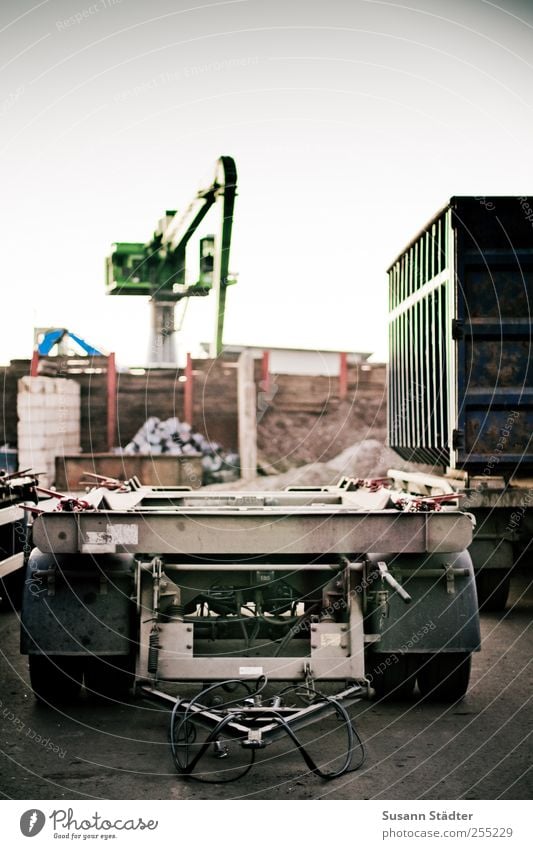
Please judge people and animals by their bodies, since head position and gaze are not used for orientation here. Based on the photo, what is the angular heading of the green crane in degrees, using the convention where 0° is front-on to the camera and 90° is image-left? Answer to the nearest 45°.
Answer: approximately 270°

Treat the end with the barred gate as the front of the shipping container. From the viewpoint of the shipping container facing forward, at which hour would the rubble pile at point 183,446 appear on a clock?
The rubble pile is roughly at 5 o'clock from the shipping container.

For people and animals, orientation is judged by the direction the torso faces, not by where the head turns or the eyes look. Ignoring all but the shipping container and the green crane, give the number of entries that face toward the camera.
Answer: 1

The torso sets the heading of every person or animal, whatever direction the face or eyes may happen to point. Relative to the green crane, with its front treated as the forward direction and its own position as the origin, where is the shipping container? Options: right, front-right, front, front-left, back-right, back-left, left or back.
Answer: front-right

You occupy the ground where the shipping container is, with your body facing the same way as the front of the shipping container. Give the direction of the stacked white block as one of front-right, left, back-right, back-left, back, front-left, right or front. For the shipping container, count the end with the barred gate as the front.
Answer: back-right

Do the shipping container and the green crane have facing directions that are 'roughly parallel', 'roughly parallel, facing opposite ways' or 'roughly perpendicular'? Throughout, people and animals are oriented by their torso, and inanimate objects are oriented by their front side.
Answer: roughly perpendicular

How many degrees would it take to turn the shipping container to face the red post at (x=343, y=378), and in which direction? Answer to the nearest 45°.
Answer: approximately 180°
